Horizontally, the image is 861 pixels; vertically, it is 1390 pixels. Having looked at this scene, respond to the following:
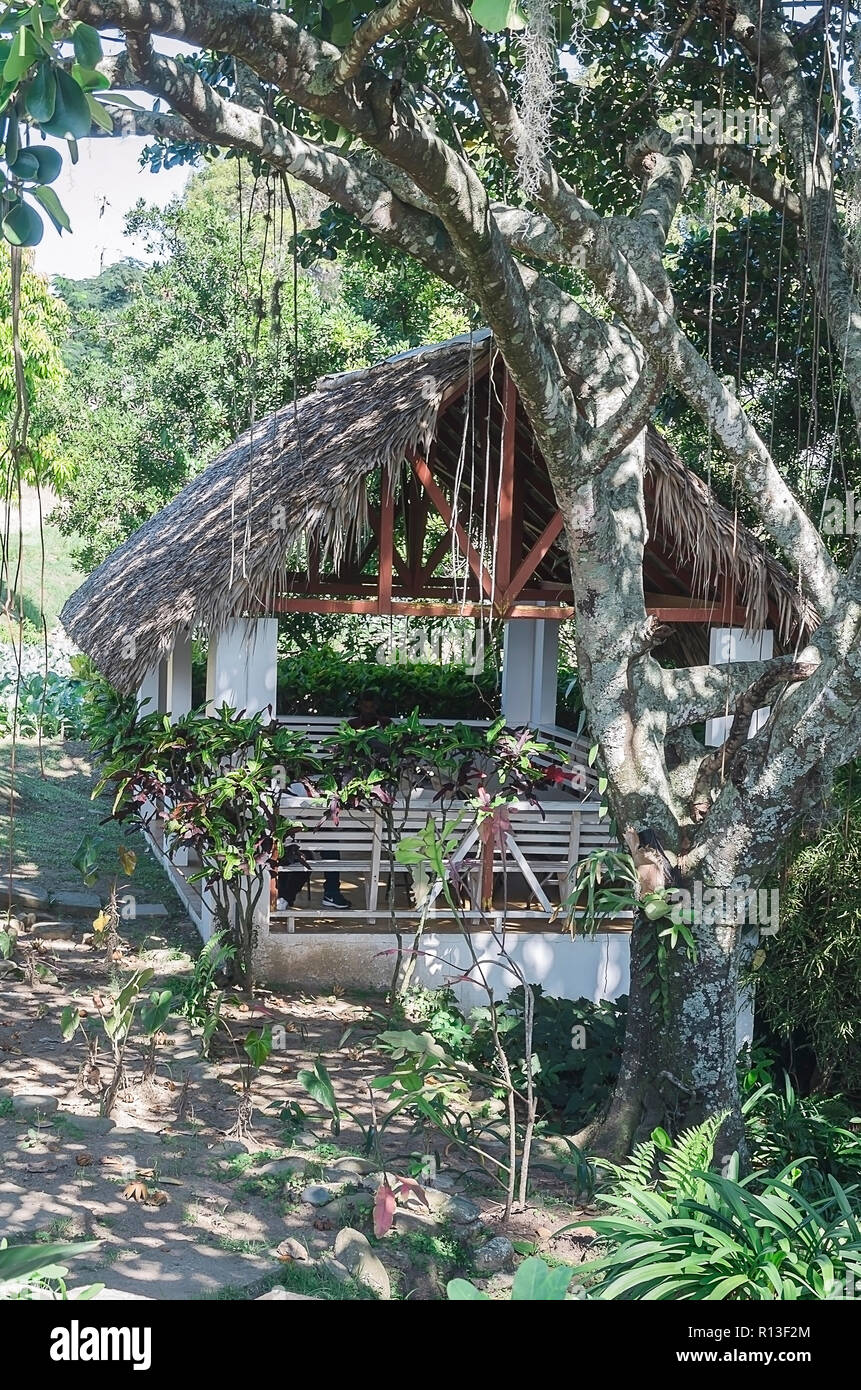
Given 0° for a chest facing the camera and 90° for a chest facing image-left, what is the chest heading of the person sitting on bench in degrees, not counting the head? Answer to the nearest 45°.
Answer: approximately 45°

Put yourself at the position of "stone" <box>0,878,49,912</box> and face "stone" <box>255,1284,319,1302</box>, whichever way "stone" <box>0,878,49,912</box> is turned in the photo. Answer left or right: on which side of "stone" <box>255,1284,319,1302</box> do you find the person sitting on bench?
left

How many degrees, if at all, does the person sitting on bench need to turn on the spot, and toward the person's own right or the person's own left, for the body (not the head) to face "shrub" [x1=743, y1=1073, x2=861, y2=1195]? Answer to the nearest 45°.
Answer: approximately 90° to the person's own left

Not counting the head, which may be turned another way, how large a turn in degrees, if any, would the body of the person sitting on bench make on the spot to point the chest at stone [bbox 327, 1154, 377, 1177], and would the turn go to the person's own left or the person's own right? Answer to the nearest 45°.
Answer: approximately 45° to the person's own left

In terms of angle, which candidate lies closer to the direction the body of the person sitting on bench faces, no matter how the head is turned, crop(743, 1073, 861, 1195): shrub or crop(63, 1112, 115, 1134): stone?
the stone

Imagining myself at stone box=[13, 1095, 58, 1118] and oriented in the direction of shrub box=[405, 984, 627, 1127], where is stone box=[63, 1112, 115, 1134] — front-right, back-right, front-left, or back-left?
front-right

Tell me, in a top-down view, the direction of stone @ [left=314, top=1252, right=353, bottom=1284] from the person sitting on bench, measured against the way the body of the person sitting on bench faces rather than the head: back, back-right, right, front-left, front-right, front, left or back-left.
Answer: front-left

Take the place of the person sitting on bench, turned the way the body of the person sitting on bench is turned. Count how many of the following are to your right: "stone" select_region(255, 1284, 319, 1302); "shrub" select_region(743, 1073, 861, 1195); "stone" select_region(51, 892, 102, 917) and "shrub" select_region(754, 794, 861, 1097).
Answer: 1

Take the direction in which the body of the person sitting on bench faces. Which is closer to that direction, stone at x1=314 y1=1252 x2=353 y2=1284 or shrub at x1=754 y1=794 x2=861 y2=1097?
the stone

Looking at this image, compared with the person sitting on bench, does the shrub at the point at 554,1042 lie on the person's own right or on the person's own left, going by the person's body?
on the person's own left
